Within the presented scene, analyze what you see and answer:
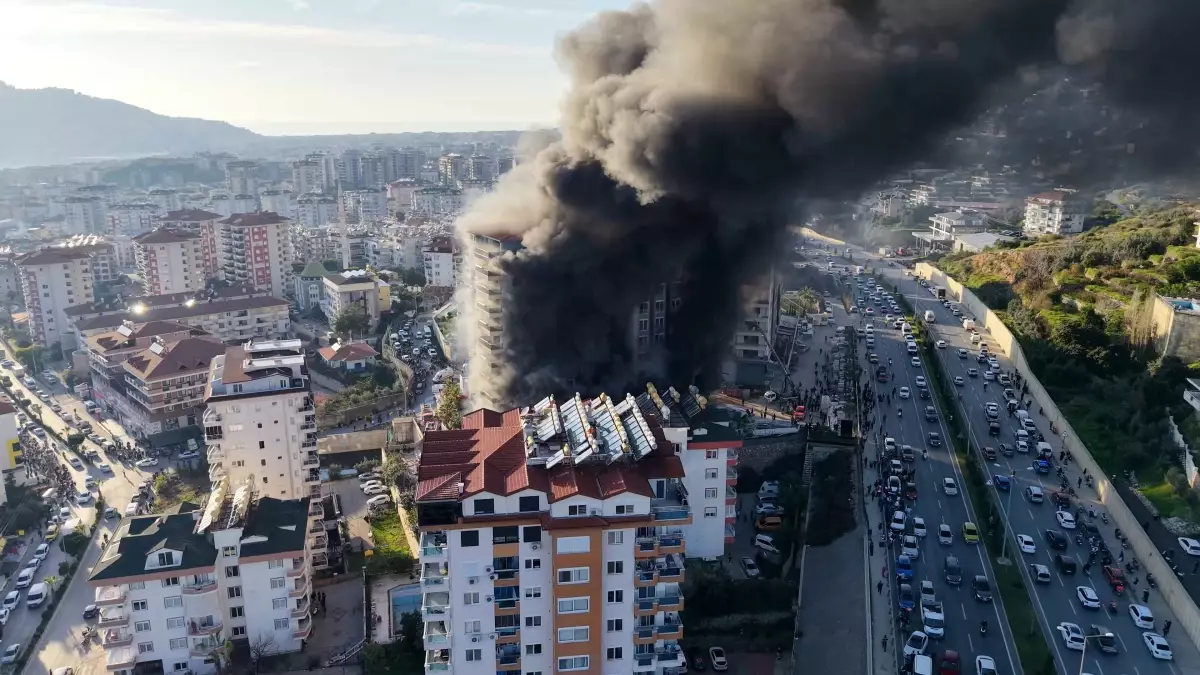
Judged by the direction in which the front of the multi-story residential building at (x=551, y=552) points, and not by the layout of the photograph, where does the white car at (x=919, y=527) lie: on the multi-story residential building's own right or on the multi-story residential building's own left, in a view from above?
on the multi-story residential building's own left

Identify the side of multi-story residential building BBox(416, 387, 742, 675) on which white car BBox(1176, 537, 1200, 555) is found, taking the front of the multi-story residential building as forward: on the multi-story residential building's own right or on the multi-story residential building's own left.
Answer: on the multi-story residential building's own left

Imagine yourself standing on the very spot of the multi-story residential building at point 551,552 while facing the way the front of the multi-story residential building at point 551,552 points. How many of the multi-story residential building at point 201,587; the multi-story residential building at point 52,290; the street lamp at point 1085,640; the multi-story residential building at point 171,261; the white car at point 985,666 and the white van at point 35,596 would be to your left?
2

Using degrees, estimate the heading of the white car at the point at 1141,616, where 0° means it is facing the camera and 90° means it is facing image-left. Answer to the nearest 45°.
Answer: approximately 135°

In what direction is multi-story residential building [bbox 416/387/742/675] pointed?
toward the camera

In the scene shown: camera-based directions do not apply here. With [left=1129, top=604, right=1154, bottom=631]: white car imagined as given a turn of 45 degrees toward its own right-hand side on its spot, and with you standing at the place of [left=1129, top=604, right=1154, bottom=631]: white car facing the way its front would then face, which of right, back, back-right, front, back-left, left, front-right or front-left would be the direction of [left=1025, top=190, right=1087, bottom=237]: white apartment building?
front

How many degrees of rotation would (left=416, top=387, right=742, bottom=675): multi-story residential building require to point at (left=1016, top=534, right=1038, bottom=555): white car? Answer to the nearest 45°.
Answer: approximately 135° to its left

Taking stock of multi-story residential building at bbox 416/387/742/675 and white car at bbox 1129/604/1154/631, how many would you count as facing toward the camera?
1

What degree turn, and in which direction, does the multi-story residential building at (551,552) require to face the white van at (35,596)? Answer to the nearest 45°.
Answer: approximately 135° to its right

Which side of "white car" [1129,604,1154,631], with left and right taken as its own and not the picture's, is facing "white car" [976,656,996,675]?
left

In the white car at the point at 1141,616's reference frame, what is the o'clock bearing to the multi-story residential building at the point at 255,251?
The multi-story residential building is roughly at 11 o'clock from the white car.

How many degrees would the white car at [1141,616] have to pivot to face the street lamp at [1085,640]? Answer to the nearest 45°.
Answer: approximately 90° to its left

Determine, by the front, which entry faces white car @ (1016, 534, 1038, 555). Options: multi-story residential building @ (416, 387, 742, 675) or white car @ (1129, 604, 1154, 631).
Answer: white car @ (1129, 604, 1154, 631)

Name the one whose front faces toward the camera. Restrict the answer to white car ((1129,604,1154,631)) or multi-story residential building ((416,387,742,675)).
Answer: the multi-story residential building

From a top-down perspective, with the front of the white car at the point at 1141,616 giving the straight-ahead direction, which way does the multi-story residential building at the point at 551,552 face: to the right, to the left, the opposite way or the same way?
the opposite way

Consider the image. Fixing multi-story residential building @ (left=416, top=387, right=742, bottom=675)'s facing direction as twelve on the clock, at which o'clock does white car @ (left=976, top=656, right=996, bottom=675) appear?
The white car is roughly at 9 o'clock from the multi-story residential building.

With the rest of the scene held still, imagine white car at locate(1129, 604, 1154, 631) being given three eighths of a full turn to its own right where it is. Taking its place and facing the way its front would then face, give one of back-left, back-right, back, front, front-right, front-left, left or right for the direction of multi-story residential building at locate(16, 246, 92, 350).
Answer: back
